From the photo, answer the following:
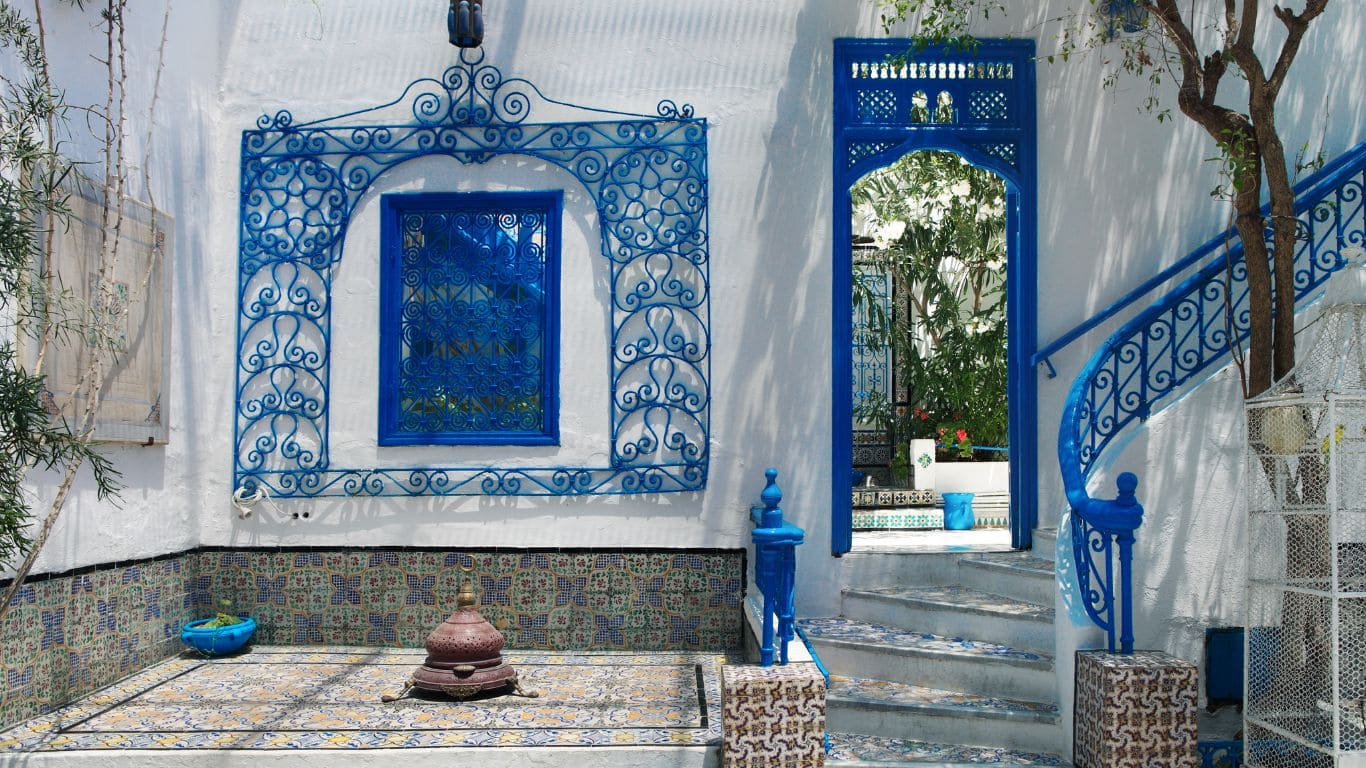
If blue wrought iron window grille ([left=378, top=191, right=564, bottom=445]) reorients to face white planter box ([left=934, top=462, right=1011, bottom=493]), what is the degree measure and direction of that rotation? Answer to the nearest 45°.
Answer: approximately 135° to its left

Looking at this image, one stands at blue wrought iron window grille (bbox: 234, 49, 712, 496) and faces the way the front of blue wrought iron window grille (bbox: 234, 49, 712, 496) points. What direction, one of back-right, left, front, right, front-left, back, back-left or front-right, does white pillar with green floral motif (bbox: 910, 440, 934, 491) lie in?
back-left

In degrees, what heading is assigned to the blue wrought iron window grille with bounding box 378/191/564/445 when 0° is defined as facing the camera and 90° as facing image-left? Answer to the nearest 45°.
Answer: approximately 0°

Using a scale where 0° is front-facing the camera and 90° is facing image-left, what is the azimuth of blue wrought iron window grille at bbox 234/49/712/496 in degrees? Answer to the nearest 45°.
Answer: approximately 0°

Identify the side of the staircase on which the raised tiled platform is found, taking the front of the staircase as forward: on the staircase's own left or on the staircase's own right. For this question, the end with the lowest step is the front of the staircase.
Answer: on the staircase's own right

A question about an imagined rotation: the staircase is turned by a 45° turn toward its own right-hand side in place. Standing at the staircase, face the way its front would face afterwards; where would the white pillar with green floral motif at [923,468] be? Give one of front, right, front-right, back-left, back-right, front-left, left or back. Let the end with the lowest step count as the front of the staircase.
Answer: back-right

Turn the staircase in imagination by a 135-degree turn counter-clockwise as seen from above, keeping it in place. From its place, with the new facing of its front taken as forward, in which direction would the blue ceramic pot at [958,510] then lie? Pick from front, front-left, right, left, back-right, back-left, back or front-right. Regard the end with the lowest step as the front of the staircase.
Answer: front-left

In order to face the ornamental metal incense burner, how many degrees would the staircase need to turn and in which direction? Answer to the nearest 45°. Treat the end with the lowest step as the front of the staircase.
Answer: approximately 90° to its right

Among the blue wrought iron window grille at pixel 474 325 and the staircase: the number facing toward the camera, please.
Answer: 2

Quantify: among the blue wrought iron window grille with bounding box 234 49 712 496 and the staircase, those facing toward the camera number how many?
2
